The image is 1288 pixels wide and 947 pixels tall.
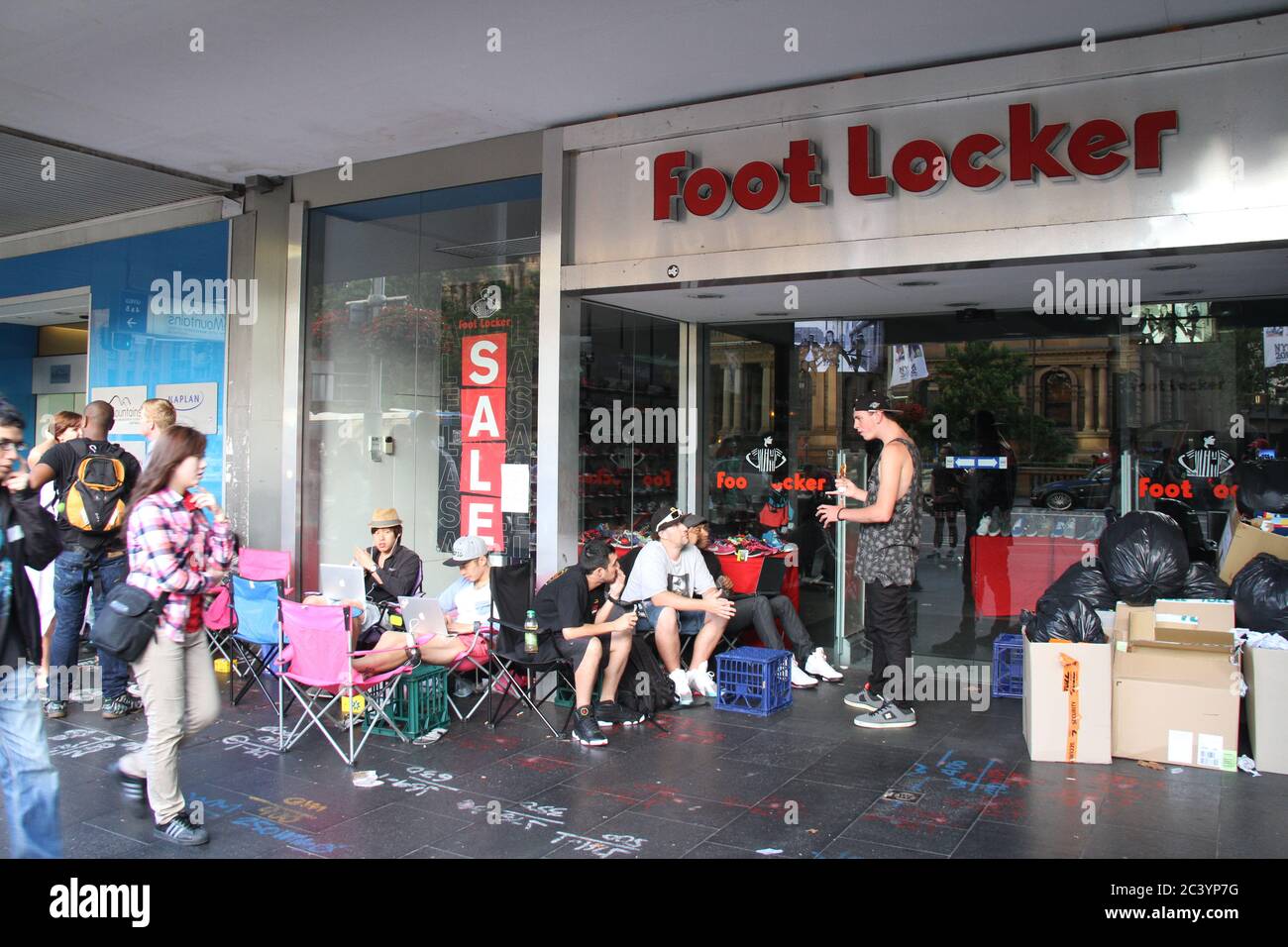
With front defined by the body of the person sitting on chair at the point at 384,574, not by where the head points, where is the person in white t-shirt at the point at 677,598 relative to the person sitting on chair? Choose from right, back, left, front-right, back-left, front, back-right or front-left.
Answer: back-left

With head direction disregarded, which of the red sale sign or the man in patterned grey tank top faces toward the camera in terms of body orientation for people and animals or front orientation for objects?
the red sale sign

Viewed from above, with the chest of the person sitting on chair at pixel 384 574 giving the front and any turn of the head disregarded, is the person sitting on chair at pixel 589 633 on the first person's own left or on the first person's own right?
on the first person's own left

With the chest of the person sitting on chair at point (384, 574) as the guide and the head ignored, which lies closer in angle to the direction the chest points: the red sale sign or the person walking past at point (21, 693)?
the person walking past

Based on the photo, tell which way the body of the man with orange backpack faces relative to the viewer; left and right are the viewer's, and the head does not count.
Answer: facing away from the viewer

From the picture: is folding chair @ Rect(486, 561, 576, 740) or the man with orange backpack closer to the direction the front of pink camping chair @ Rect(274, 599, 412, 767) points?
the folding chair

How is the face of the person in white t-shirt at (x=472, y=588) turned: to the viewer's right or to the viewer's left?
to the viewer's left

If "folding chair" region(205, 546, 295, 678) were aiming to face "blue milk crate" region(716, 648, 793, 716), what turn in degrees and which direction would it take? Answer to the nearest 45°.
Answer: approximately 90° to its left

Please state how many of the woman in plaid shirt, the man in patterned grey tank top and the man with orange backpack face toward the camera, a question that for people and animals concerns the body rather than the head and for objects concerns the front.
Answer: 0

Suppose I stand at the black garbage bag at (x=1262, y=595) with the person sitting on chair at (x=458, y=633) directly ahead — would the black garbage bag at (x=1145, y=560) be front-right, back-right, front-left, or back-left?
front-right

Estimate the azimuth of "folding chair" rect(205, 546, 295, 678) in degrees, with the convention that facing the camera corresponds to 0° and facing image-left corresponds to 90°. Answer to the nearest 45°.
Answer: approximately 45°

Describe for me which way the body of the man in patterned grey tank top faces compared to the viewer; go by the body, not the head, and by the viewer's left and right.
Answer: facing to the left of the viewer

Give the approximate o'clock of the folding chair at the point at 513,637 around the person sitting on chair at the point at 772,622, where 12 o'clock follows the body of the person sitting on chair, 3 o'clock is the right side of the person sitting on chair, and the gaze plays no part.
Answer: The folding chair is roughly at 3 o'clock from the person sitting on chair.

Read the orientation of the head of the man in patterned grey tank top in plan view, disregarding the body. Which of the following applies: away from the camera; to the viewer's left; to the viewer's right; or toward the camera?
to the viewer's left

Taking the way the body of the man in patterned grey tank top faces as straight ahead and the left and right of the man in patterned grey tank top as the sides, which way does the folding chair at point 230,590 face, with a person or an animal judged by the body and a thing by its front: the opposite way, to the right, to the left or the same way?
to the left

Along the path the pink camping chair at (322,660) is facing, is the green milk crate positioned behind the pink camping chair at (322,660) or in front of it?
in front

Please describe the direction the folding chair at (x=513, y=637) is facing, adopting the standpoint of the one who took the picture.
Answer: facing the viewer and to the right of the viewer

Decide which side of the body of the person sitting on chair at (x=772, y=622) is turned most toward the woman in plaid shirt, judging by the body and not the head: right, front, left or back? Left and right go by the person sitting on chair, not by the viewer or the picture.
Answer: right
